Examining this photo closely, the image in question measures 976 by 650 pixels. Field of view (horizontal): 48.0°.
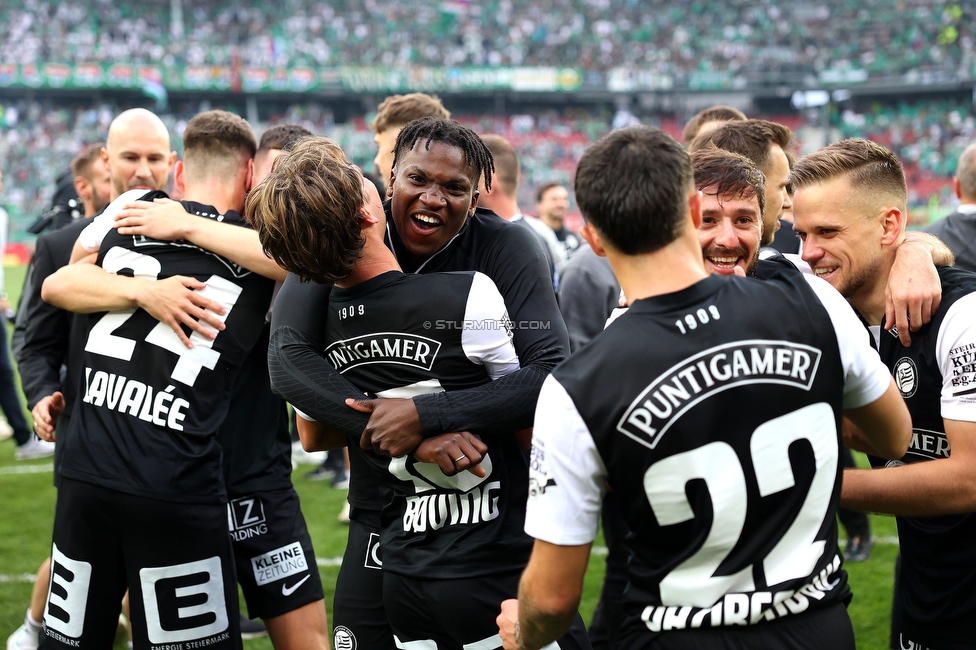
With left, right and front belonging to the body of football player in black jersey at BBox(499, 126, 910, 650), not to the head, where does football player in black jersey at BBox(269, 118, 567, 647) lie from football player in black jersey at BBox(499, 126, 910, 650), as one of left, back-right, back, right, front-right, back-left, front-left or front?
front-left

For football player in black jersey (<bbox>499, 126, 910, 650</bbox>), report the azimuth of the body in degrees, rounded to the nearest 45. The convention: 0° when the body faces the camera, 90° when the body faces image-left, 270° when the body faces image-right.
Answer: approximately 180°

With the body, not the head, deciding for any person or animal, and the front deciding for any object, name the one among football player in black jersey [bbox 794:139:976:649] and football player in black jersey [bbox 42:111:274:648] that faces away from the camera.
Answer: football player in black jersey [bbox 42:111:274:648]

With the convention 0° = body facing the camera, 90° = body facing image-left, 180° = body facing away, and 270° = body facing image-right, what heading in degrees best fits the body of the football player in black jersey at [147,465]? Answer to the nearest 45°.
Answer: approximately 180°

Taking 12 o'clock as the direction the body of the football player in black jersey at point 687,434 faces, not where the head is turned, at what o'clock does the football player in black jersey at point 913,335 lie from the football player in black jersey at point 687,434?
the football player in black jersey at point 913,335 is roughly at 1 o'clock from the football player in black jersey at point 687,434.

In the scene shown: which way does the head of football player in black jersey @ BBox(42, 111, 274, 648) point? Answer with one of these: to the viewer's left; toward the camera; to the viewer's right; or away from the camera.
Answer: away from the camera

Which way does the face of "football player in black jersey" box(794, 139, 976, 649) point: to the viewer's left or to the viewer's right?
to the viewer's left

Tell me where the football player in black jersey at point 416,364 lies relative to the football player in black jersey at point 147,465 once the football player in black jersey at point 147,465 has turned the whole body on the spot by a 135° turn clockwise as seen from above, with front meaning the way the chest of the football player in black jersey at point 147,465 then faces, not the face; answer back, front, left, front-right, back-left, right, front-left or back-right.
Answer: front

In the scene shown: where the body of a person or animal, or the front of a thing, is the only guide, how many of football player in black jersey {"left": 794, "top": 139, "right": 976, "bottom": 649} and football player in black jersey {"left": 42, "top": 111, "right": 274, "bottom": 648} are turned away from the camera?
1

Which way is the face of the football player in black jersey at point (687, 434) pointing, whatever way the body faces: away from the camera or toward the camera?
away from the camera

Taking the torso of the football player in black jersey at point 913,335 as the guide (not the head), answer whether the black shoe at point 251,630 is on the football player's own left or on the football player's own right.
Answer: on the football player's own right

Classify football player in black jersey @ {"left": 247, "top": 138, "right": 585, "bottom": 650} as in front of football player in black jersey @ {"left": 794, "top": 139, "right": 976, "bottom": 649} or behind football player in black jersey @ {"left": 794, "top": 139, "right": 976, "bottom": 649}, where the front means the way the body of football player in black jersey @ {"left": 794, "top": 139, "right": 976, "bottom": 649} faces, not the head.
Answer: in front

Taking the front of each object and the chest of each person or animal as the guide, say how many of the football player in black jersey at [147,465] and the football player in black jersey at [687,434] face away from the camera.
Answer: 2
